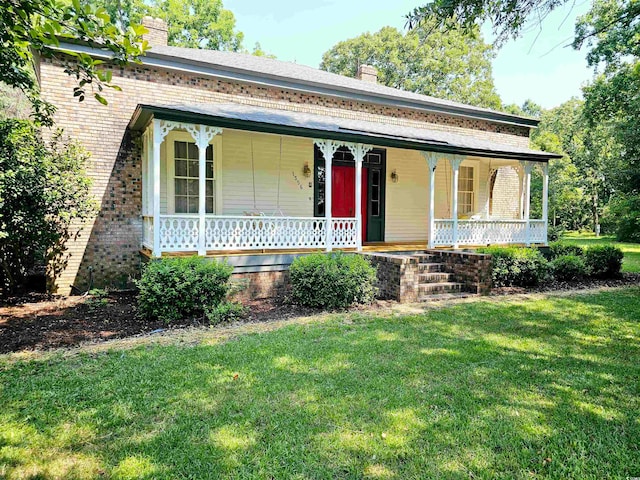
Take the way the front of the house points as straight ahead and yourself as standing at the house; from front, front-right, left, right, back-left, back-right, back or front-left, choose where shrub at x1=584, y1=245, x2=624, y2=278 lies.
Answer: front-left

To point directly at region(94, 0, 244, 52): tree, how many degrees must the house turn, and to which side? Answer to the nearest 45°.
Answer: approximately 135° to its left

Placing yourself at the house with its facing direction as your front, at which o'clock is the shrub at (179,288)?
The shrub is roughly at 2 o'clock from the house.

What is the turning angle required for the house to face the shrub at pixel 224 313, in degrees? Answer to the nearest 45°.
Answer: approximately 45° to its right

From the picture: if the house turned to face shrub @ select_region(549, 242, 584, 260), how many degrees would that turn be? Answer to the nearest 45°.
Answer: approximately 45° to its left

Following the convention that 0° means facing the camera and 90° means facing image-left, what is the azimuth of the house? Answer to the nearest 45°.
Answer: approximately 315°

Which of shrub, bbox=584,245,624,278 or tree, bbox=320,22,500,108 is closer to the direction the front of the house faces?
the shrub

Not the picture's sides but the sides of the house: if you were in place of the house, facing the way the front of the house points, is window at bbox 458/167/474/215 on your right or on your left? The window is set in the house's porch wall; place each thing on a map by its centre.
on your left
